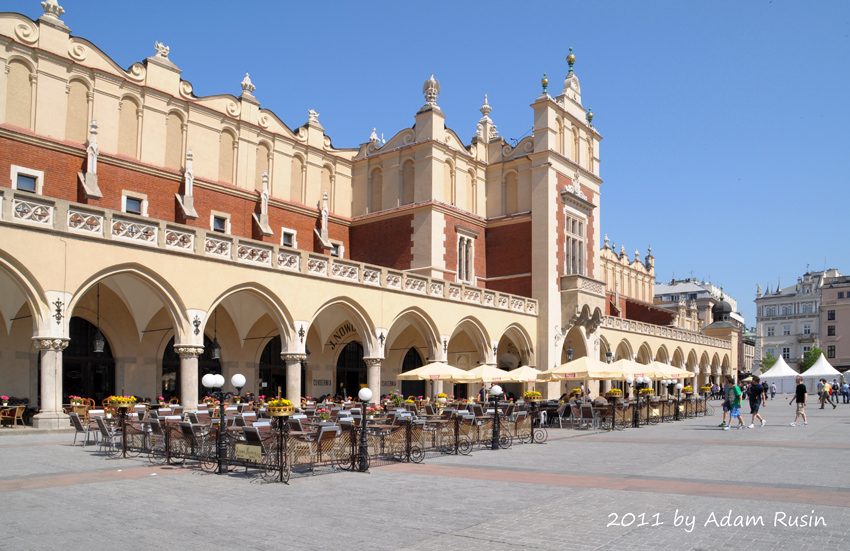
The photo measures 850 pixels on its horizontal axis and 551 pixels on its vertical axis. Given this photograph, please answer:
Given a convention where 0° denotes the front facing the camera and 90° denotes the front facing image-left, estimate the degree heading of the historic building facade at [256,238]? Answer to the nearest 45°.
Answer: approximately 315°
